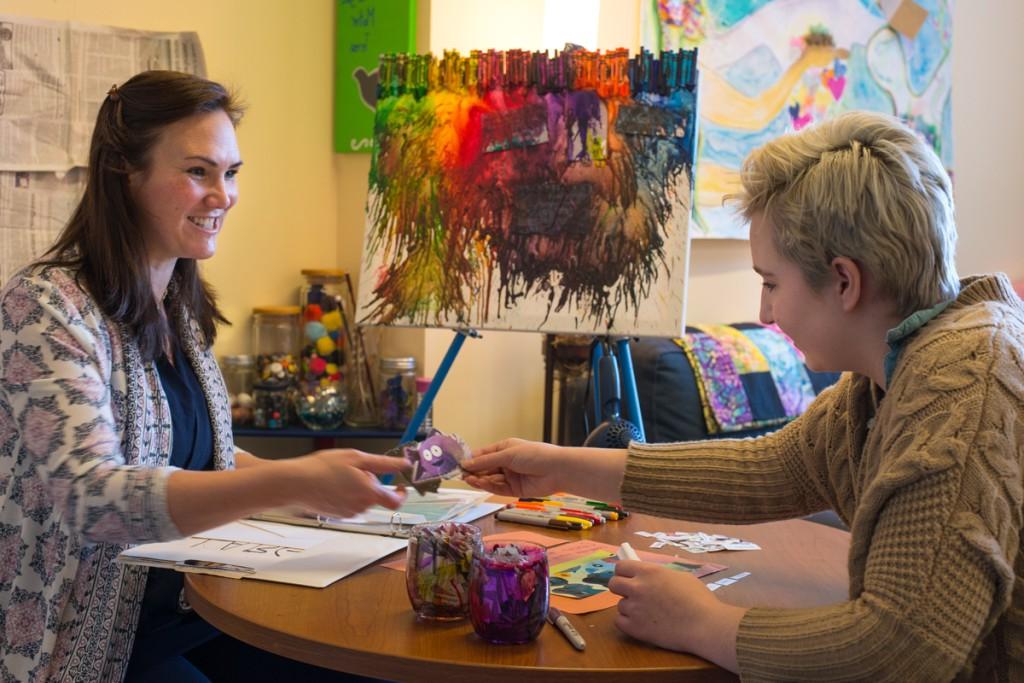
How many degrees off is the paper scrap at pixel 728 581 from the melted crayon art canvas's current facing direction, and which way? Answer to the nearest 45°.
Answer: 0° — it already faces it

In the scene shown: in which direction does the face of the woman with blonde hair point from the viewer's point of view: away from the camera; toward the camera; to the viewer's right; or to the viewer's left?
to the viewer's left

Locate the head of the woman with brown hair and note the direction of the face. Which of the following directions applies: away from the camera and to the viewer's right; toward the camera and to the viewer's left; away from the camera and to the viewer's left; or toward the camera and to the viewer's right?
toward the camera and to the viewer's right

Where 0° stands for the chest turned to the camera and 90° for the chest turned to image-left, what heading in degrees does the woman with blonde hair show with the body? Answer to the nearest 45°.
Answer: approximately 90°

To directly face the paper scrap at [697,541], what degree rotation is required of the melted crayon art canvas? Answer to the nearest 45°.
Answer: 0° — it already faces it

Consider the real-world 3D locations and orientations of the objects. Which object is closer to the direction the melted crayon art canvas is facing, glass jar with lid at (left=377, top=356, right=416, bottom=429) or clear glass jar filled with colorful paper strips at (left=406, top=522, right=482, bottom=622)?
the clear glass jar filled with colorful paper strips

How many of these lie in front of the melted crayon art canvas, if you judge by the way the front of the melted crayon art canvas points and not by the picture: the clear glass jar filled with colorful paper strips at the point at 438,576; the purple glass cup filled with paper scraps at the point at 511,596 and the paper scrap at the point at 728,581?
3

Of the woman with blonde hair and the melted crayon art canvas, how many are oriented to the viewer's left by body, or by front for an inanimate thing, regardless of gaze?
1

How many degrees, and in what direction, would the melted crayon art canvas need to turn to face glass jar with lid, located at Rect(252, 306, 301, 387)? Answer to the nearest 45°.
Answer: approximately 135° to its right

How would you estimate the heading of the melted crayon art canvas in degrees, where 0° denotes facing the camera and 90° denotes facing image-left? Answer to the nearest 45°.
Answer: approximately 0°

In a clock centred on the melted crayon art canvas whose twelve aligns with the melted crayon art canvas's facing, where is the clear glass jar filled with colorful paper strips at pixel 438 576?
The clear glass jar filled with colorful paper strips is roughly at 12 o'clock from the melted crayon art canvas.

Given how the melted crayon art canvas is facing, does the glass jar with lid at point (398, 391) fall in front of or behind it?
behind

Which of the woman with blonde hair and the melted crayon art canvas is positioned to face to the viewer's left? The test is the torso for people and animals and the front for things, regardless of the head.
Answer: the woman with blonde hair

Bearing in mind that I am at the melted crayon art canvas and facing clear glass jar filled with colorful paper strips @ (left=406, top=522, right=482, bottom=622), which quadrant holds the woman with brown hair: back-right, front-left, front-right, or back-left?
front-right

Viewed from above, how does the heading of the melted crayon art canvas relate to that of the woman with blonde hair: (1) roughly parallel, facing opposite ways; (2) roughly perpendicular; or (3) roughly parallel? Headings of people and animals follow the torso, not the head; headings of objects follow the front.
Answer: roughly perpendicular
